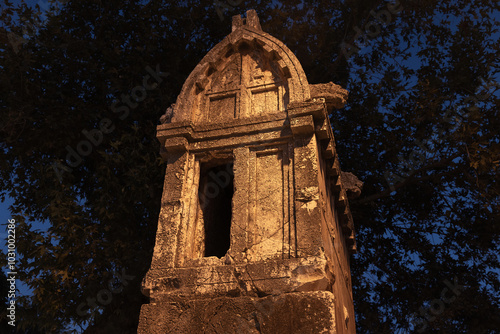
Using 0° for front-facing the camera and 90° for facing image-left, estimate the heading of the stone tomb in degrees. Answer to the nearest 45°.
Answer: approximately 0°
